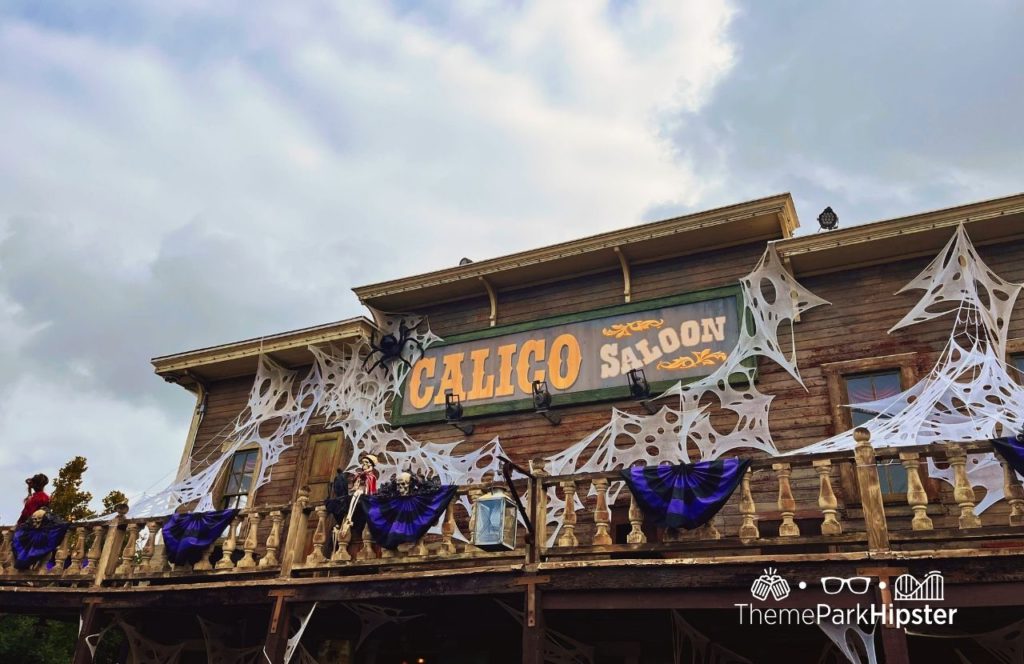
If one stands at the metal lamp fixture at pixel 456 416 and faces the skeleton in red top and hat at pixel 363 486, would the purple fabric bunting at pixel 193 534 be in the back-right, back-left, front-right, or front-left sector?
front-right

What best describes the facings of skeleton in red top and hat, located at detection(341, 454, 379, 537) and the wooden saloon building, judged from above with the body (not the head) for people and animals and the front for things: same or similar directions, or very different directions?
same or similar directions

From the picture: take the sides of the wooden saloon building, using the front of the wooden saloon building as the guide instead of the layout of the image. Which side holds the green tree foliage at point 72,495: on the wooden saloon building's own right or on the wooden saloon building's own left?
on the wooden saloon building's own right

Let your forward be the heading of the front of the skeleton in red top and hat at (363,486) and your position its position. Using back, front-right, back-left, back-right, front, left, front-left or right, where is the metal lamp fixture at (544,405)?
back-left

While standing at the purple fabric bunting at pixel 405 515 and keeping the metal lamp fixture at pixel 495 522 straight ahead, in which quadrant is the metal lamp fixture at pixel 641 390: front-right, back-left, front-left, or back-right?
front-left

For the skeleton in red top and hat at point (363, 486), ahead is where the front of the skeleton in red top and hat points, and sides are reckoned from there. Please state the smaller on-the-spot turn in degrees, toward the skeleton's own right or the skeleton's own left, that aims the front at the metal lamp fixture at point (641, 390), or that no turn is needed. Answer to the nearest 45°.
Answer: approximately 135° to the skeleton's own left

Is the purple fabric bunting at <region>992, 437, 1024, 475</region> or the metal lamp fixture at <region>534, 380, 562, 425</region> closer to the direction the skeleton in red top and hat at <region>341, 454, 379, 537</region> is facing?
the purple fabric bunting

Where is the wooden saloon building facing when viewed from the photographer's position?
facing the viewer and to the left of the viewer

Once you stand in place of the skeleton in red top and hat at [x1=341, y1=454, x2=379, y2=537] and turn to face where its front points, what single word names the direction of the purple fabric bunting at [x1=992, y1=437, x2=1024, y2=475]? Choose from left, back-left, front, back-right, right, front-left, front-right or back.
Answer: left

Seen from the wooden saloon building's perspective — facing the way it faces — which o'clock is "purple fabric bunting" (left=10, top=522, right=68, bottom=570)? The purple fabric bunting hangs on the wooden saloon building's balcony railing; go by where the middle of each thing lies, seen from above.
The purple fabric bunting is roughly at 2 o'clock from the wooden saloon building.

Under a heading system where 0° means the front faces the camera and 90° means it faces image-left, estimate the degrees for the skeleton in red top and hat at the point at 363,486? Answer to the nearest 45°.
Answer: approximately 45°
